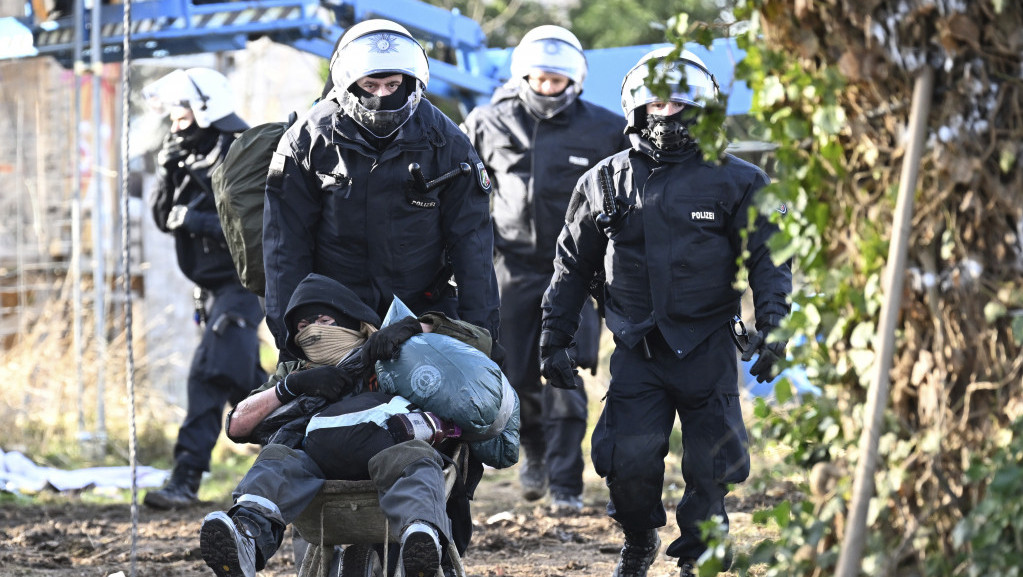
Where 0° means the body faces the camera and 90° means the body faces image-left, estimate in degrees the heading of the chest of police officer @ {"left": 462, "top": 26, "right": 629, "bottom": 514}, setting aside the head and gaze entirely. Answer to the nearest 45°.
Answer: approximately 0°

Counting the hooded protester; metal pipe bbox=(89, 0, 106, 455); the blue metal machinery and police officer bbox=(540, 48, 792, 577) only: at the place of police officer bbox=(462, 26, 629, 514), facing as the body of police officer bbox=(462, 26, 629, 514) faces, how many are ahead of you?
2

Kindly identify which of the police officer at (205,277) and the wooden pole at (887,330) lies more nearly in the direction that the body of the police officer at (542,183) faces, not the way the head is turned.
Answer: the wooden pole

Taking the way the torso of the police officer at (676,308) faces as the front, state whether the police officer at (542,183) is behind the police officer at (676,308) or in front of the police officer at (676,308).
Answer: behind

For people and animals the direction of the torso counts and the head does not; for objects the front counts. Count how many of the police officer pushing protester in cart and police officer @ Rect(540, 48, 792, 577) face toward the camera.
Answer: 2

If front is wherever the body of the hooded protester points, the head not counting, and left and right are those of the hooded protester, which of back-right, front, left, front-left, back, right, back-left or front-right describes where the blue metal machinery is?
back

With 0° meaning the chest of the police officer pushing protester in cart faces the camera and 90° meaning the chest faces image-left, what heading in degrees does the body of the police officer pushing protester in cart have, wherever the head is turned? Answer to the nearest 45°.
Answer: approximately 0°
